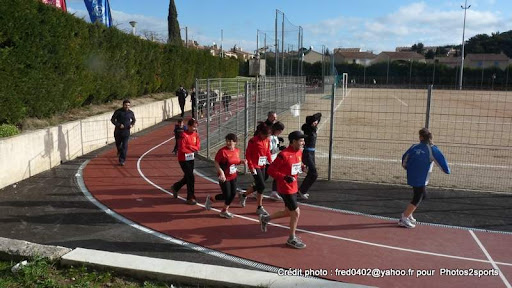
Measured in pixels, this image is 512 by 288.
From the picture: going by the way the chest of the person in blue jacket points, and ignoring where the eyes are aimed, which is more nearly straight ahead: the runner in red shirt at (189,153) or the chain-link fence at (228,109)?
the chain-link fence
